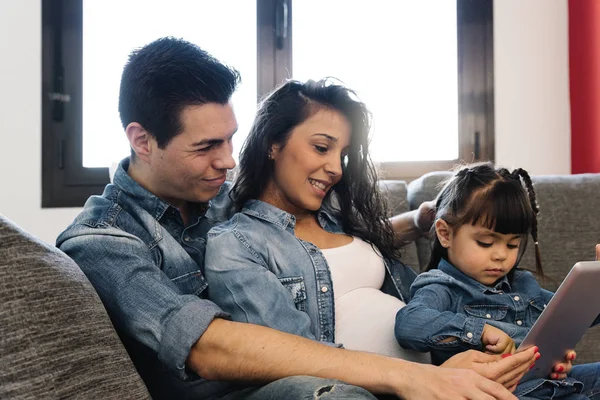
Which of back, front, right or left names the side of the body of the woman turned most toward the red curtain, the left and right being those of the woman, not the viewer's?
left

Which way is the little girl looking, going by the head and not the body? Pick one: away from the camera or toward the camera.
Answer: toward the camera

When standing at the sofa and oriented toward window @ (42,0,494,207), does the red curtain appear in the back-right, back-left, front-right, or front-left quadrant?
front-right

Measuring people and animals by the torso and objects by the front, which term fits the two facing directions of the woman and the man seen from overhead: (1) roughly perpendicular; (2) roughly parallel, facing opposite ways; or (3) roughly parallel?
roughly parallel

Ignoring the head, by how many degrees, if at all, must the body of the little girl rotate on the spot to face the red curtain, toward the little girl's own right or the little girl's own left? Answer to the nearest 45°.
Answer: approximately 135° to the little girl's own left

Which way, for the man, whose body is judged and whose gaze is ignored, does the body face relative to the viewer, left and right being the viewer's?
facing the viewer and to the right of the viewer

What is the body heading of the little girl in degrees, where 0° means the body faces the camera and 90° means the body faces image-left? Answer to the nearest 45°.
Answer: approximately 315°

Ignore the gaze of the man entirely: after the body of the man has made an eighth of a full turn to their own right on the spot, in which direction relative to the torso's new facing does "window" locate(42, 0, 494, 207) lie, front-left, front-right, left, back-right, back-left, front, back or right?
back

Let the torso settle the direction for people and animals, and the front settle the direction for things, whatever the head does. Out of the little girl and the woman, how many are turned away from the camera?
0

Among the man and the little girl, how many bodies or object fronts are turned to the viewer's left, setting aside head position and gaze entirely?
0

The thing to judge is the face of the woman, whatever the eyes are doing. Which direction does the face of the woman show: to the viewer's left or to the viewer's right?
to the viewer's right

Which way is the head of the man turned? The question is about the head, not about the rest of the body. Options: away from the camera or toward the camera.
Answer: toward the camera
